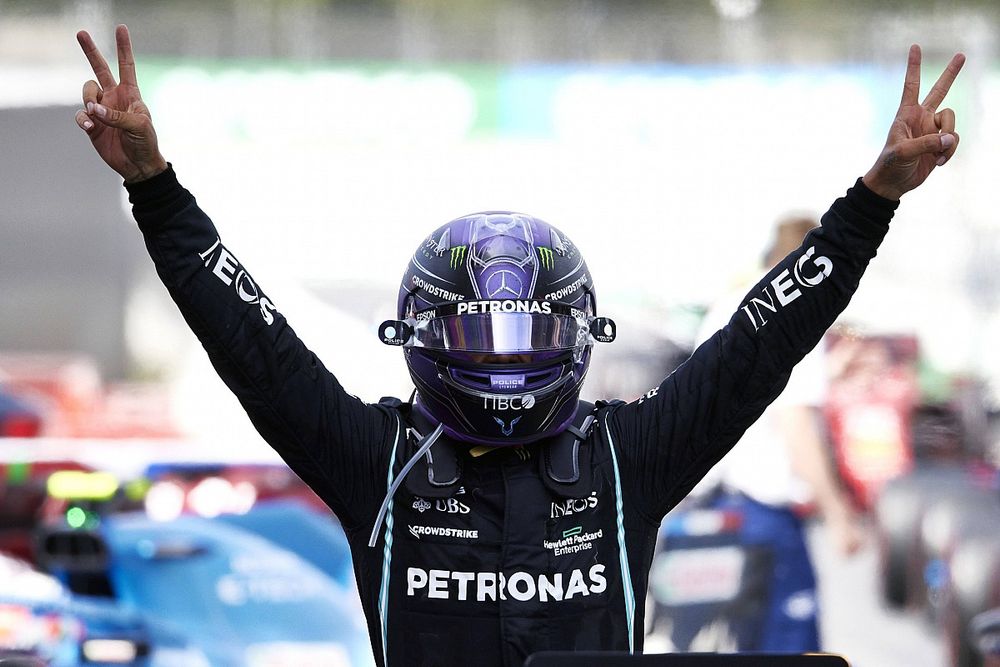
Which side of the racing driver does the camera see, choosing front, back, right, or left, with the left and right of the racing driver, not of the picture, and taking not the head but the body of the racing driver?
front

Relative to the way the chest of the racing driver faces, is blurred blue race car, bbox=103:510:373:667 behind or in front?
behind

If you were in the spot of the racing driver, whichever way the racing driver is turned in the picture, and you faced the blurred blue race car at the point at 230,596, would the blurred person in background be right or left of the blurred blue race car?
right

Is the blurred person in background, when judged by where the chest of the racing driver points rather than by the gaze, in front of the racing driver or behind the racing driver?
behind
